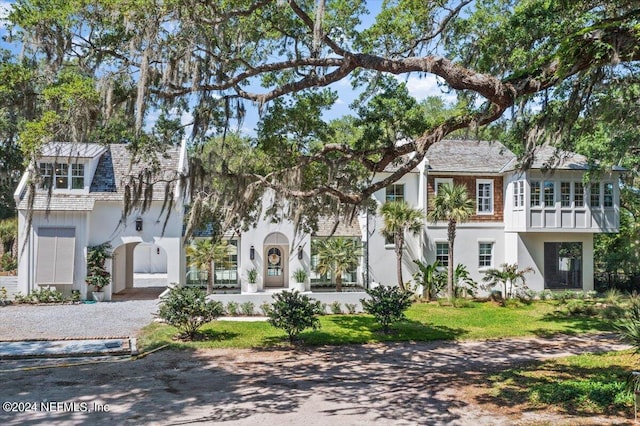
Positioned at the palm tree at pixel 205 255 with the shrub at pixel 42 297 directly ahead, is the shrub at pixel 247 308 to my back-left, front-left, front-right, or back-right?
back-left

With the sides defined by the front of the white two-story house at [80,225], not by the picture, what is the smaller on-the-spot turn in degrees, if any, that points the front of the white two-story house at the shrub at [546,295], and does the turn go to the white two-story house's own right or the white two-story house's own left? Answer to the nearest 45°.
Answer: approximately 90° to the white two-story house's own left

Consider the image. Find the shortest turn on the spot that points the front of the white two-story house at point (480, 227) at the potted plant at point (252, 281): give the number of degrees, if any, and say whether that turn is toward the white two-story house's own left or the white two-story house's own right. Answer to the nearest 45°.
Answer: approximately 90° to the white two-story house's own right

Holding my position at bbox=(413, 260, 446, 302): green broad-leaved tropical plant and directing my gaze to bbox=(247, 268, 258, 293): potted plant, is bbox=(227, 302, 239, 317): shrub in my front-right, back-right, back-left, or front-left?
front-left

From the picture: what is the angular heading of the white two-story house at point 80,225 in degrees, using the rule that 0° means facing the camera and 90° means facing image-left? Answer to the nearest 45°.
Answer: approximately 0°

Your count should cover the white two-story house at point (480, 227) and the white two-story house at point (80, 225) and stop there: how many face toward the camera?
2

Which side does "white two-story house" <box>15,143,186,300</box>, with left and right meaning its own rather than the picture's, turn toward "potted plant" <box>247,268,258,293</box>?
left

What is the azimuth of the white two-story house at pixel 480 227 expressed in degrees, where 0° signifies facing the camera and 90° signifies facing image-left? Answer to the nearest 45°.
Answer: approximately 0°

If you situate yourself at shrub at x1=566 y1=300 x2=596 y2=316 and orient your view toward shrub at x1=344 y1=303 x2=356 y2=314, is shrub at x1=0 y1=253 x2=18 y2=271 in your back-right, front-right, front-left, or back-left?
front-right

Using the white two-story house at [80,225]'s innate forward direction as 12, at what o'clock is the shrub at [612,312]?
The shrub is roughly at 10 o'clock from the white two-story house.

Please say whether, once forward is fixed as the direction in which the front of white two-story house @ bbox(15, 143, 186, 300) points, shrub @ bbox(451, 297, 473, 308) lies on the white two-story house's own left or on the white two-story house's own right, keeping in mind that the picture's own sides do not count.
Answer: on the white two-story house's own left
